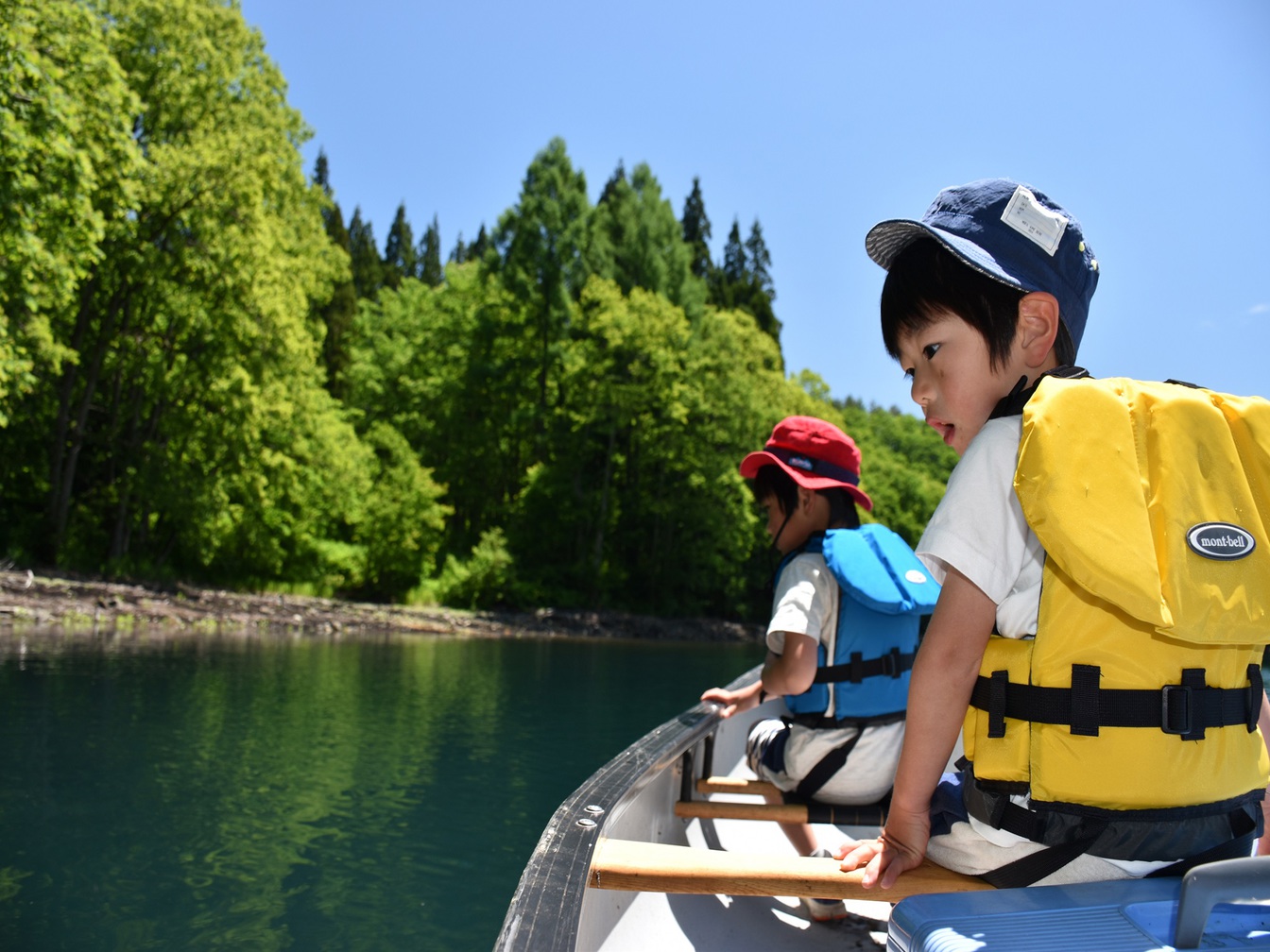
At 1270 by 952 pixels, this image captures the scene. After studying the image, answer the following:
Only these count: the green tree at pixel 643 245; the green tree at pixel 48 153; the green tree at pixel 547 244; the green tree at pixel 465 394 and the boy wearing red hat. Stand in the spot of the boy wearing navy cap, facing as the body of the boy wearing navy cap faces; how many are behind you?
0

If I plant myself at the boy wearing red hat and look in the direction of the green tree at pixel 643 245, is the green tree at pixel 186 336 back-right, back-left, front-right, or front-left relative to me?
front-left

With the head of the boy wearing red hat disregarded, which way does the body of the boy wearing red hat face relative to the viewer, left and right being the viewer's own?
facing away from the viewer and to the left of the viewer

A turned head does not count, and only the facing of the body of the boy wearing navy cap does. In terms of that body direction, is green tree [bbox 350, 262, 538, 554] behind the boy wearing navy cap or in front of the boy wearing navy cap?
in front

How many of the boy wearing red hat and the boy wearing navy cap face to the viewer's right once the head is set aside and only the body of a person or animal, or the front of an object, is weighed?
0

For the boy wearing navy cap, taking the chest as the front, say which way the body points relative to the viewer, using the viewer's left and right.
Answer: facing away from the viewer and to the left of the viewer

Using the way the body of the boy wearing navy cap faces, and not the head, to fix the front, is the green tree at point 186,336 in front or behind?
in front

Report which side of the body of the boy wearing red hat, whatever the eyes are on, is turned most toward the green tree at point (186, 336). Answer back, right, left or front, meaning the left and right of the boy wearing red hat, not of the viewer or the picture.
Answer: front

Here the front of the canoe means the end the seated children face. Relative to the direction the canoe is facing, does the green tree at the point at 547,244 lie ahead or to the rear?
ahead

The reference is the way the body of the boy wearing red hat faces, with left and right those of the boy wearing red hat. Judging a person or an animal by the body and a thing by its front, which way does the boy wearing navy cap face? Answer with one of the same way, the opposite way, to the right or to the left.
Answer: the same way

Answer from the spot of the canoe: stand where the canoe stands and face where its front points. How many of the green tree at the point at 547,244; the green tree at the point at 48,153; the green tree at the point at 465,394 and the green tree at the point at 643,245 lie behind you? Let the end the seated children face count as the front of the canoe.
0

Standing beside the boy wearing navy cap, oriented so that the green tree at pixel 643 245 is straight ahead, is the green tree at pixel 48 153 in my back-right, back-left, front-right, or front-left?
front-left

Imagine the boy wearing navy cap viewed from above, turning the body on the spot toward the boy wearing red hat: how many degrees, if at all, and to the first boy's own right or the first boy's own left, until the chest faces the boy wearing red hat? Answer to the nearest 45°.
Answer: approximately 45° to the first boy's own right

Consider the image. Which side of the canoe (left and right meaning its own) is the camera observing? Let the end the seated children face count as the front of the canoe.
back

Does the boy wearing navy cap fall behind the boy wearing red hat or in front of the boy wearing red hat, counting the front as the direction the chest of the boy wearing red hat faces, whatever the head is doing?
behind
